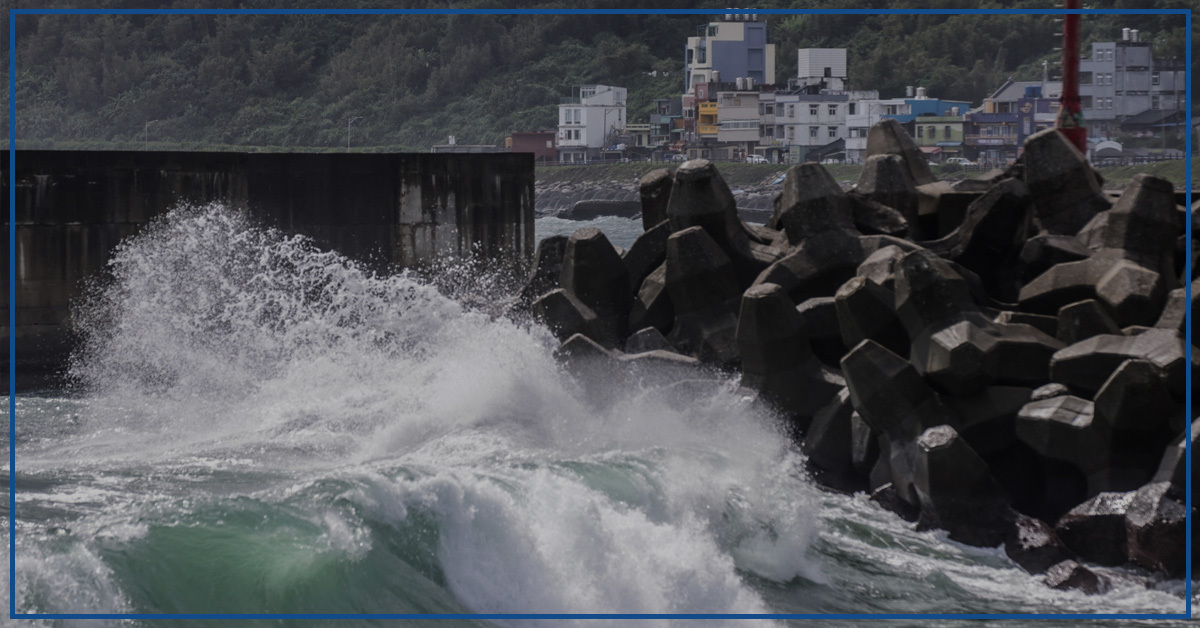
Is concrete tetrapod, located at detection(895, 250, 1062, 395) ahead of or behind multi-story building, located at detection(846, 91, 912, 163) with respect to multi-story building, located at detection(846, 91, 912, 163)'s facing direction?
ahead

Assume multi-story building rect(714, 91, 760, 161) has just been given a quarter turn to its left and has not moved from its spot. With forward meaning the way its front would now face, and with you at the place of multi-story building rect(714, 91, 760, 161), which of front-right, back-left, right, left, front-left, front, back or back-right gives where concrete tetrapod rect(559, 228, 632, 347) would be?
right

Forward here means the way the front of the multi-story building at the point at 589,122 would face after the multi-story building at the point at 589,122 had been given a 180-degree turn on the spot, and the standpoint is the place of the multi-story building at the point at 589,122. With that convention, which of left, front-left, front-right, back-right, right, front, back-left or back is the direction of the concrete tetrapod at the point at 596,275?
back-right

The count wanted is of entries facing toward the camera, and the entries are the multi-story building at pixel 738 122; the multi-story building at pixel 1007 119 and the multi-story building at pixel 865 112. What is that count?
3

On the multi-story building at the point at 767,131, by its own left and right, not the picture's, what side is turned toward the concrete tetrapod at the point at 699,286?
front

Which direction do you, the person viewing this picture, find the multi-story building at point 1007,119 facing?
facing the viewer

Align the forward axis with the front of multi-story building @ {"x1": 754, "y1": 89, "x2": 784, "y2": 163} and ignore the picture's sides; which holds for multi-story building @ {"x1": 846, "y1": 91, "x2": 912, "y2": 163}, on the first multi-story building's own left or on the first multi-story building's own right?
on the first multi-story building's own left

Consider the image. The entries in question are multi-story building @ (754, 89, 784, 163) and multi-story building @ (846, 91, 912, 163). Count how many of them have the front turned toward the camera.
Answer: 2

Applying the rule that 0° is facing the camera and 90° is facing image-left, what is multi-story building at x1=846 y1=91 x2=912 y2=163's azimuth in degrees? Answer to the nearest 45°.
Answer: approximately 0°

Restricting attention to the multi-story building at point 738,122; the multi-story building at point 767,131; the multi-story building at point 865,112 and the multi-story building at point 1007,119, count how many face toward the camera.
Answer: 4

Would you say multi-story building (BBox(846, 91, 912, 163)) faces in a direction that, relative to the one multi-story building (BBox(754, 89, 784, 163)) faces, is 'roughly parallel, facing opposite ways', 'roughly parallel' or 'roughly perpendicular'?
roughly parallel

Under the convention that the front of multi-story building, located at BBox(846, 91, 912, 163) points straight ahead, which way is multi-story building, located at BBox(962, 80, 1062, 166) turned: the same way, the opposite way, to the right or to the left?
the same way

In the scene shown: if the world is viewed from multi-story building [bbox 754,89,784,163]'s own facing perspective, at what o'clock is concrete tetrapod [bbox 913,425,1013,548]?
The concrete tetrapod is roughly at 12 o'clock from the multi-story building.

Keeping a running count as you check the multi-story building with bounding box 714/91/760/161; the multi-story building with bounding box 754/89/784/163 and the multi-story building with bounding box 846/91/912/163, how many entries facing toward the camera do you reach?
3

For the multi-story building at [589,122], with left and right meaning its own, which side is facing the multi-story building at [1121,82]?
left

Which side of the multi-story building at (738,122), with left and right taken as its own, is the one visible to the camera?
front
